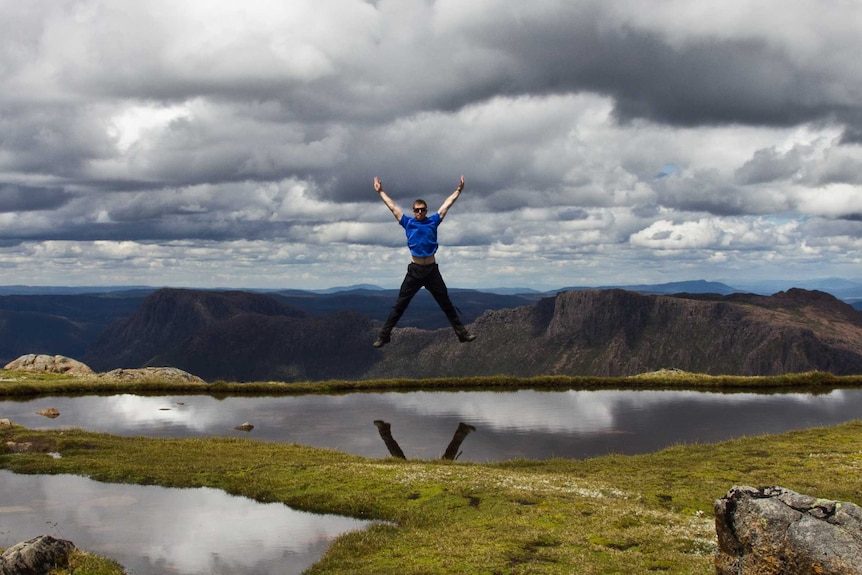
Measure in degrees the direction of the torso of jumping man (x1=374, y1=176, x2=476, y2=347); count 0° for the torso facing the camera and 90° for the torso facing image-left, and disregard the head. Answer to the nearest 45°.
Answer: approximately 0°

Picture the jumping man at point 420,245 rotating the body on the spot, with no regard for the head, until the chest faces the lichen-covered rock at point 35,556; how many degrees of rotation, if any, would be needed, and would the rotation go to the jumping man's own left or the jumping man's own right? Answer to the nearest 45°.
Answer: approximately 45° to the jumping man's own right
